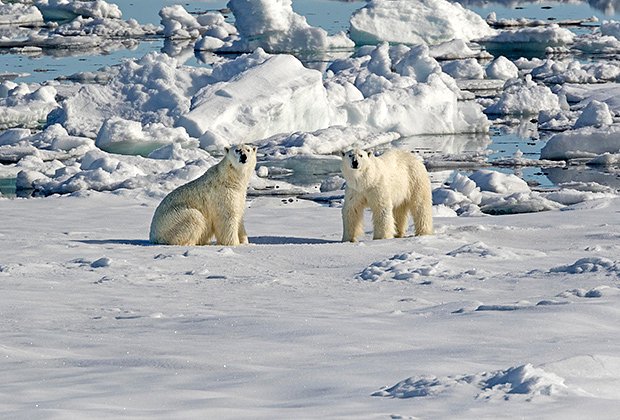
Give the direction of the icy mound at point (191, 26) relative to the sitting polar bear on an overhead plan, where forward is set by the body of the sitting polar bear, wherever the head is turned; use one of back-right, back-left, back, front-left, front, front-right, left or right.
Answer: left

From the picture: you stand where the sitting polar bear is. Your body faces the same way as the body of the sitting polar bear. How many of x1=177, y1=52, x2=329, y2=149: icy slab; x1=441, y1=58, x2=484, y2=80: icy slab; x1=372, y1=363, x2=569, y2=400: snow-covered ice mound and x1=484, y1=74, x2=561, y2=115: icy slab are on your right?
1

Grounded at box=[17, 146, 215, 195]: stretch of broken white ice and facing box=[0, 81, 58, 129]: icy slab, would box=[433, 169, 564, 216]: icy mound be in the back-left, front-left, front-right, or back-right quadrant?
back-right

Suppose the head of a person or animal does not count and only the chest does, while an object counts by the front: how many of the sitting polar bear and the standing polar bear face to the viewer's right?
1

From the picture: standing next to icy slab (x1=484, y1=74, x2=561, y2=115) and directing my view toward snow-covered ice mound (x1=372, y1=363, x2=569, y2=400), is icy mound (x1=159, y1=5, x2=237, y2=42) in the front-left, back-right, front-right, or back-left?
back-right

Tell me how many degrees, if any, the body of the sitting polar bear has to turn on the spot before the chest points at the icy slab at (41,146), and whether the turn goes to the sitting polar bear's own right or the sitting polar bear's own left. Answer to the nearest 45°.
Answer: approximately 90° to the sitting polar bear's own left

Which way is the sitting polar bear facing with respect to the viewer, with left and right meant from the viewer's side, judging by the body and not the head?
facing to the right of the viewer

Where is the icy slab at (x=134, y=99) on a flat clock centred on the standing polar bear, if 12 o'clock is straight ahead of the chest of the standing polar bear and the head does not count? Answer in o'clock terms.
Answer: The icy slab is roughly at 4 o'clock from the standing polar bear.

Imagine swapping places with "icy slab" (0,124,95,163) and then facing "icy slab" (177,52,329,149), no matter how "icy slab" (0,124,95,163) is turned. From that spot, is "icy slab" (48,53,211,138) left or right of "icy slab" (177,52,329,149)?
left

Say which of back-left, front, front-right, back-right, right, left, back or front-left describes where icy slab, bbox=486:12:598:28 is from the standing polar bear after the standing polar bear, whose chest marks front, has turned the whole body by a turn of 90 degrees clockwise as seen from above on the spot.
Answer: front-right

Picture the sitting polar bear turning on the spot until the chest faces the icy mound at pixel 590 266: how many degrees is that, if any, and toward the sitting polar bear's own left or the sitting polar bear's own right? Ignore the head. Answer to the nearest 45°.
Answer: approximately 45° to the sitting polar bear's own right

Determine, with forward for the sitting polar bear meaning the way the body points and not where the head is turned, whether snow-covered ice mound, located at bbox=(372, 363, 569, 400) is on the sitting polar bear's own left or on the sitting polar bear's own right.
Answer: on the sitting polar bear's own right

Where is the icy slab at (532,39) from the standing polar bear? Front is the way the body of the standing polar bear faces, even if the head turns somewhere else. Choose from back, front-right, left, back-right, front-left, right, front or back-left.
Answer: back-right

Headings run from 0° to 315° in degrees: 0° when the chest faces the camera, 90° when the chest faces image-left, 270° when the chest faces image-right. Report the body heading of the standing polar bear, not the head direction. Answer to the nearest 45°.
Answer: approximately 45°

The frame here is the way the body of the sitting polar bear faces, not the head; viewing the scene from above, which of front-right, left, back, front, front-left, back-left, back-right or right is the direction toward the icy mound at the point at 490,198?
front-left
